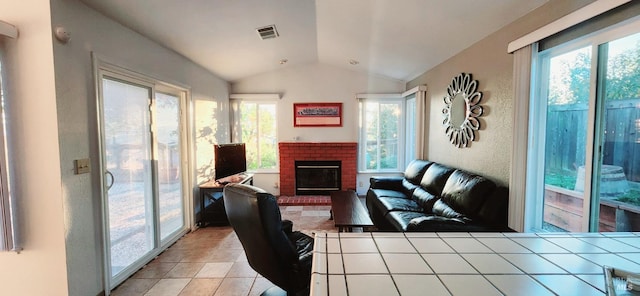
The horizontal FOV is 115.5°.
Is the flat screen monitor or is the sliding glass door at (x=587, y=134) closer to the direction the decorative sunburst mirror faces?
the flat screen monitor

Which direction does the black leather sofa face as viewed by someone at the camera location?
facing the viewer and to the left of the viewer

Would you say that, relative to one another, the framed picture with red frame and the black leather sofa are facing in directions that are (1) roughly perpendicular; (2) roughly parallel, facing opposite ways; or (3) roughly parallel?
roughly perpendicular

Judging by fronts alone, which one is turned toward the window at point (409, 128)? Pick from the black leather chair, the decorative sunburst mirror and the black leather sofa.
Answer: the black leather chair

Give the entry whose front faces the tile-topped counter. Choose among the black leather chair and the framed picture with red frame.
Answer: the framed picture with red frame

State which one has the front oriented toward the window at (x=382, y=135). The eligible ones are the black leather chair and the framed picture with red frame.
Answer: the black leather chair

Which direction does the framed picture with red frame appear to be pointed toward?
toward the camera

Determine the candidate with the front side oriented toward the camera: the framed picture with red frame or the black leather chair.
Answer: the framed picture with red frame

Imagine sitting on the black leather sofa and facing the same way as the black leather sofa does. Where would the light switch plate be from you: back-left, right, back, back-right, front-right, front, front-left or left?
front

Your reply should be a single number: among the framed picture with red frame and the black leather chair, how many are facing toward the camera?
1

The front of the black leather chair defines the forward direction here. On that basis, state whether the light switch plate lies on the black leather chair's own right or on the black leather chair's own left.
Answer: on the black leather chair's own left

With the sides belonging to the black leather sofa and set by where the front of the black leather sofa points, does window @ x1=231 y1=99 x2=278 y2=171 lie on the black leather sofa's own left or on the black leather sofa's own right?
on the black leather sofa's own right

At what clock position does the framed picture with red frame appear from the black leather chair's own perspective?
The framed picture with red frame is roughly at 11 o'clock from the black leather chair.

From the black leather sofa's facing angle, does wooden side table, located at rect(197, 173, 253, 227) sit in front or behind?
in front

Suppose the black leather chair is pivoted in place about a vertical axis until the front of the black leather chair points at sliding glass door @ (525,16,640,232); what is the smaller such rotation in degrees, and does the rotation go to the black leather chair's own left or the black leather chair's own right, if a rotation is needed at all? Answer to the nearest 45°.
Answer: approximately 45° to the black leather chair's own right
